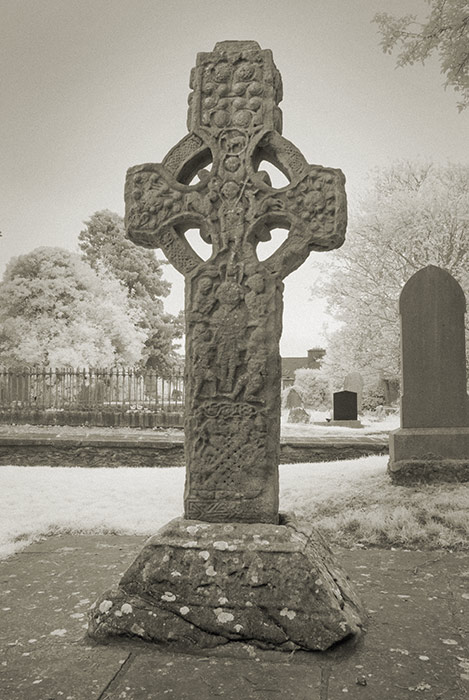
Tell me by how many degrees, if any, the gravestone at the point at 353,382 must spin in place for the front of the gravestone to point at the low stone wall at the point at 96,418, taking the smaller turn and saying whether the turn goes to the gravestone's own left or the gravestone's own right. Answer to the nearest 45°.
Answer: approximately 45° to the gravestone's own right

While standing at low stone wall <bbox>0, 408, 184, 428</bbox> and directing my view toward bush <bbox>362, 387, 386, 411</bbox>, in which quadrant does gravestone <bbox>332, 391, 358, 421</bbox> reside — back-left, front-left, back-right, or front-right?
front-right

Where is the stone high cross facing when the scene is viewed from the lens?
facing the viewer

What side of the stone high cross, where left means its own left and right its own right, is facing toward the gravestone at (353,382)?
back

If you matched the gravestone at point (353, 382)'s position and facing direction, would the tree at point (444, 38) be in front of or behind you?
in front

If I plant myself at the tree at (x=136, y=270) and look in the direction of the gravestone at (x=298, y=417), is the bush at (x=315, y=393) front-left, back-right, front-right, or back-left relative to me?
front-left

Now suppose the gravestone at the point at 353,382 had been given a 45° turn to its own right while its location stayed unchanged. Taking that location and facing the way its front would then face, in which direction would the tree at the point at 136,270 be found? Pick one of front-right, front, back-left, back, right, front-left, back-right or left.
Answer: right

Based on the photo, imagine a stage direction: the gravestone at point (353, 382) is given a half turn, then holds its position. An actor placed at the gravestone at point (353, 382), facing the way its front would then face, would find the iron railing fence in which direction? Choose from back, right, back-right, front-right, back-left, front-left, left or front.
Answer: back-left

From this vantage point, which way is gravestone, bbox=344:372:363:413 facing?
toward the camera

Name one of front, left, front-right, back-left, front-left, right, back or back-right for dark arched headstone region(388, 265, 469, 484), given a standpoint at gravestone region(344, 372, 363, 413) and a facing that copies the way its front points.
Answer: front

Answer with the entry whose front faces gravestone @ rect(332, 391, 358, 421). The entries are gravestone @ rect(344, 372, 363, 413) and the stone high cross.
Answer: gravestone @ rect(344, 372, 363, 413)

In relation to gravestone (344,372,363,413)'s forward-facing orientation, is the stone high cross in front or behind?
in front

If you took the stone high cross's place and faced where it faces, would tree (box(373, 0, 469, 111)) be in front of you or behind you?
behind

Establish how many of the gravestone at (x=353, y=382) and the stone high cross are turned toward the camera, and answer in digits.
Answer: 2

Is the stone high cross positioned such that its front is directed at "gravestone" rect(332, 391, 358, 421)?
no

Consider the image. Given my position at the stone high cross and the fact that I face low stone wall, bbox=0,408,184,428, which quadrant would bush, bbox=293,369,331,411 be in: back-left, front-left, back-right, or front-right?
front-right

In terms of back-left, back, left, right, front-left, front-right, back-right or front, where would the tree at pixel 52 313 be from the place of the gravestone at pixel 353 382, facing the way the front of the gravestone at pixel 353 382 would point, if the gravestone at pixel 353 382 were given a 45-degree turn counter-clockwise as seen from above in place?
back-right

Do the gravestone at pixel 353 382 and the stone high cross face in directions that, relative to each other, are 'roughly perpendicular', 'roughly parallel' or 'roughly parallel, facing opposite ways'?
roughly parallel

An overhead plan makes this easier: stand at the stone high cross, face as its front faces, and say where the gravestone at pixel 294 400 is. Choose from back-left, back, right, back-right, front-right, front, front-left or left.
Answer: back
